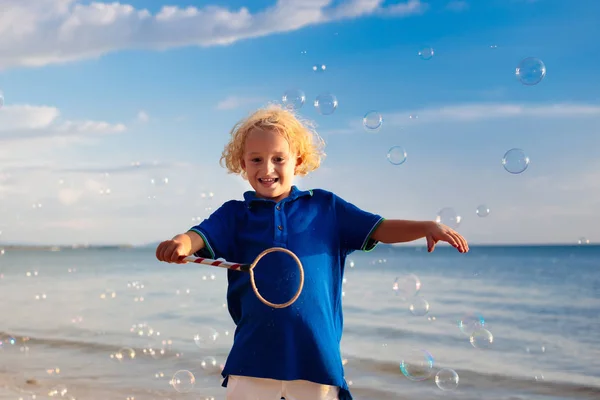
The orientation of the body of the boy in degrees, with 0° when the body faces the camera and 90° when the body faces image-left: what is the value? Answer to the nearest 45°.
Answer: approximately 0°
